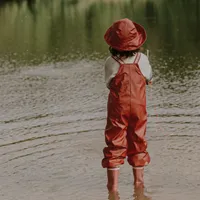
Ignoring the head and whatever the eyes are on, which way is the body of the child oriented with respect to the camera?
away from the camera

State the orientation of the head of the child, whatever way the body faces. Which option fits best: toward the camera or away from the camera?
away from the camera
